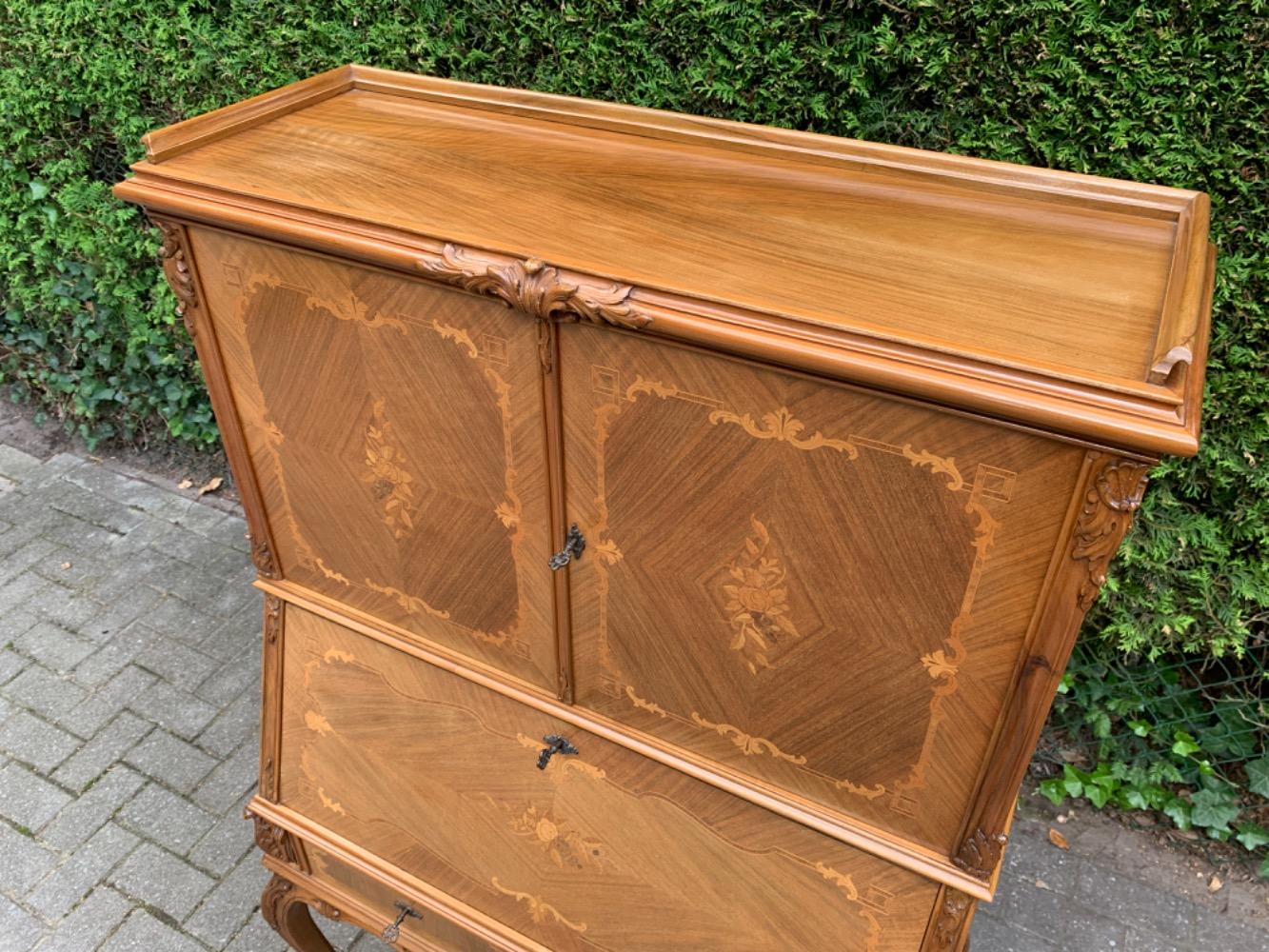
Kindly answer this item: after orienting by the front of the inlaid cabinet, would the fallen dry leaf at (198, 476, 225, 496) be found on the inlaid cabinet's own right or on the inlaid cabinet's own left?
on the inlaid cabinet's own right

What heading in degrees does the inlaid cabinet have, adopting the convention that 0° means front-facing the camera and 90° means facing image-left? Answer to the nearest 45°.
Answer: approximately 45°

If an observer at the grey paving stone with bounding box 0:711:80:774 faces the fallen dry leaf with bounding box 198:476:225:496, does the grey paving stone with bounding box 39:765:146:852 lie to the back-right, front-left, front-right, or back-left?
back-right

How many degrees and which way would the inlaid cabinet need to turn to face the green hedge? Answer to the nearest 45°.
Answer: approximately 180°
